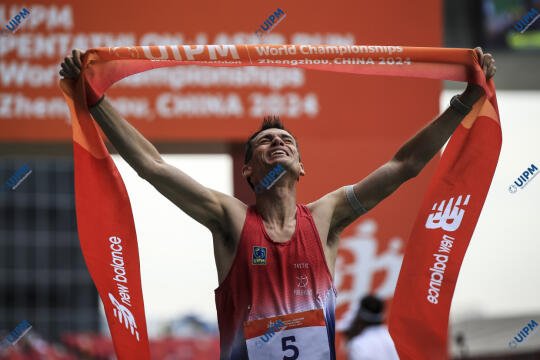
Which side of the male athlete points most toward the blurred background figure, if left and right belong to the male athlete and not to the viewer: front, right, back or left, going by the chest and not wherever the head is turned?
back

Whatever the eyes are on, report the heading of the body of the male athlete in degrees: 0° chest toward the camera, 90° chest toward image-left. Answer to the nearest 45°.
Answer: approximately 0°
